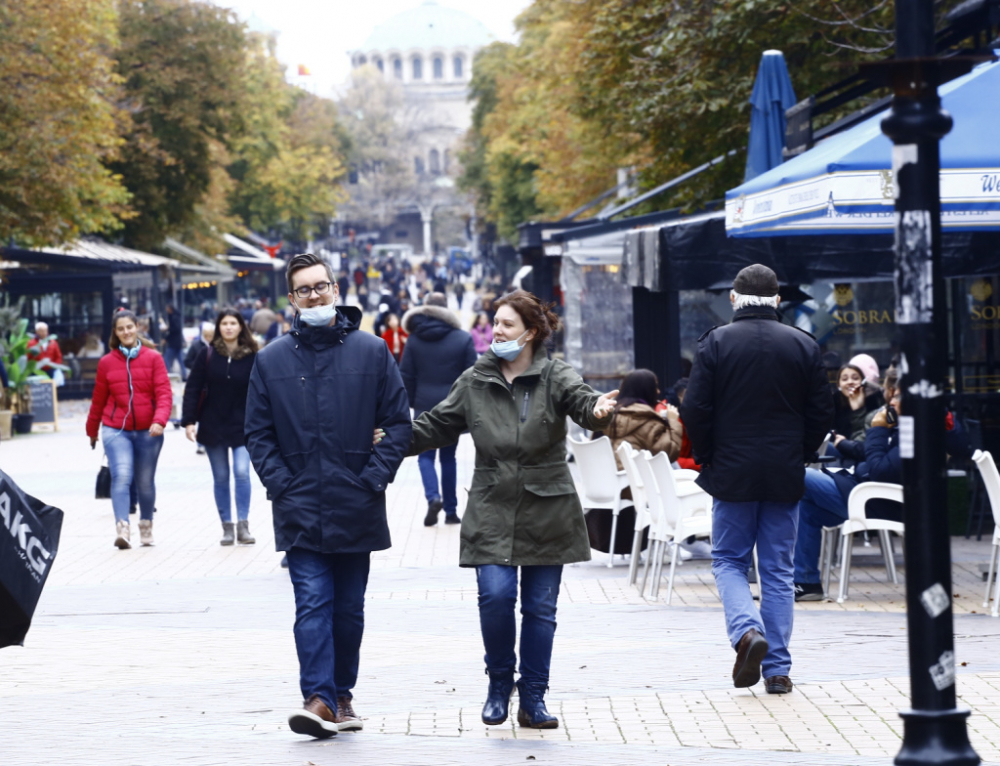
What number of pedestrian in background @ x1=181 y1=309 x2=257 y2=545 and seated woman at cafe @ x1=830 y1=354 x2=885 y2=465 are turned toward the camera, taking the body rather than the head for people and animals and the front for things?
2

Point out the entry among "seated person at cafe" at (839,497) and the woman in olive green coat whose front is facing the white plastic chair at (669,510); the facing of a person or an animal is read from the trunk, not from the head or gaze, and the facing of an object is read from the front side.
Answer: the seated person at cafe

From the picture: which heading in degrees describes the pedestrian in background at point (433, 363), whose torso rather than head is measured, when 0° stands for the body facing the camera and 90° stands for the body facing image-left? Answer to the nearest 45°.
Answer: approximately 180°

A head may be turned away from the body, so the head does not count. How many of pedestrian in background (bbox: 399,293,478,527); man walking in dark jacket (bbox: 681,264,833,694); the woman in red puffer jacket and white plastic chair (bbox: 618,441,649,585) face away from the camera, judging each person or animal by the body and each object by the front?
2

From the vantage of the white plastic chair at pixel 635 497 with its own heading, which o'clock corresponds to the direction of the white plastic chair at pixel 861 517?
the white plastic chair at pixel 861 517 is roughly at 1 o'clock from the white plastic chair at pixel 635 497.

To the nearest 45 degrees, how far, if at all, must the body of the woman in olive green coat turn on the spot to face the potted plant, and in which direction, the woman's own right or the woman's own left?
approximately 135° to the woman's own right

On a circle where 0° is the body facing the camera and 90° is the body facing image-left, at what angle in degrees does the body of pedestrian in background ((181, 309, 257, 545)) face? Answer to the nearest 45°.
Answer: approximately 0°

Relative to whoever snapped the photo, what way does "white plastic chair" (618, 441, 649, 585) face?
facing to the right of the viewer
